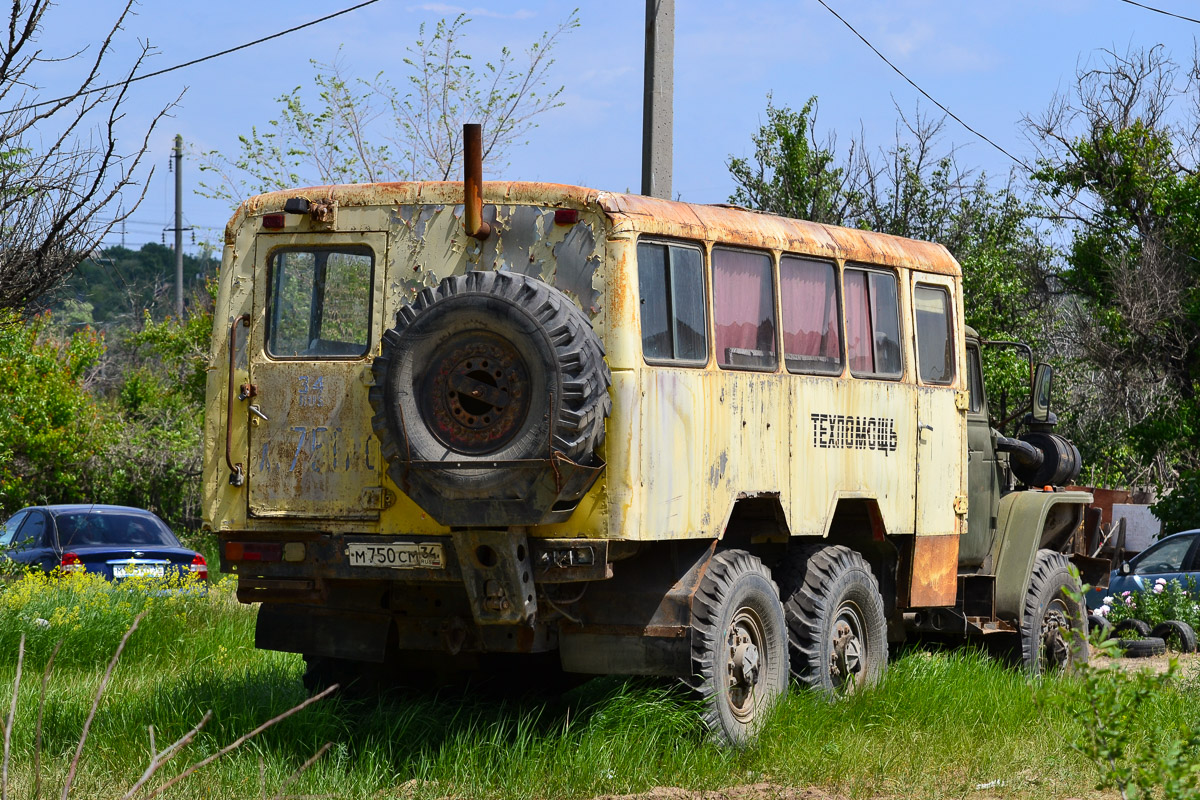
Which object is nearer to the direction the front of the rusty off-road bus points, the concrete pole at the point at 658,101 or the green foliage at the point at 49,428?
the concrete pole

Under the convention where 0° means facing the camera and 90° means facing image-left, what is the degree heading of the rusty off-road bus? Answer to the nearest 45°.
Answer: approximately 225°

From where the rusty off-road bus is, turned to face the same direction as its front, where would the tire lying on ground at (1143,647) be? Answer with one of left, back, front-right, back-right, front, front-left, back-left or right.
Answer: front

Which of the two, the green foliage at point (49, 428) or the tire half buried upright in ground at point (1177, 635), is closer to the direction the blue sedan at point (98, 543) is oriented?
the green foliage

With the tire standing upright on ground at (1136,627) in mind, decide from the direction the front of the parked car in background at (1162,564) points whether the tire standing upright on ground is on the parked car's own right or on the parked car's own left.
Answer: on the parked car's own left

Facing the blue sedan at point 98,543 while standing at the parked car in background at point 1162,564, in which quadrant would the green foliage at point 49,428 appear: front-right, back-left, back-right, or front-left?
front-right

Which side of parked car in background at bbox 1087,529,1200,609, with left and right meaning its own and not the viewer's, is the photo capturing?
left

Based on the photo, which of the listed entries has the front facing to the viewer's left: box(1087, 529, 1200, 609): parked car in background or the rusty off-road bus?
the parked car in background

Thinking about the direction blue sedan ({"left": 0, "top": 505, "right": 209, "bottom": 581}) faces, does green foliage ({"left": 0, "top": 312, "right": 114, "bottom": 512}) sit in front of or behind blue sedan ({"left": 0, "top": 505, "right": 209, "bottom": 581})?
in front

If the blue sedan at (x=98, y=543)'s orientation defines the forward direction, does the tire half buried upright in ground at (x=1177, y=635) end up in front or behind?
behind

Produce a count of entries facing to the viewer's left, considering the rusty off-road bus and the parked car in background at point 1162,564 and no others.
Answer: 1

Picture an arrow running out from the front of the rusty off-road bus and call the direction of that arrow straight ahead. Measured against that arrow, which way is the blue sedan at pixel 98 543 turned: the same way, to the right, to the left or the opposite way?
to the left

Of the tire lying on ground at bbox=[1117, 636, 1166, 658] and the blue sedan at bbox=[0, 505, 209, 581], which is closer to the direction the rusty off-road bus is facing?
the tire lying on ground

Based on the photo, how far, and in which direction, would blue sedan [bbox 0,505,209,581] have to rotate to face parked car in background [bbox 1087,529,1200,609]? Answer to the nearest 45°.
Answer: approximately 135° to its right
